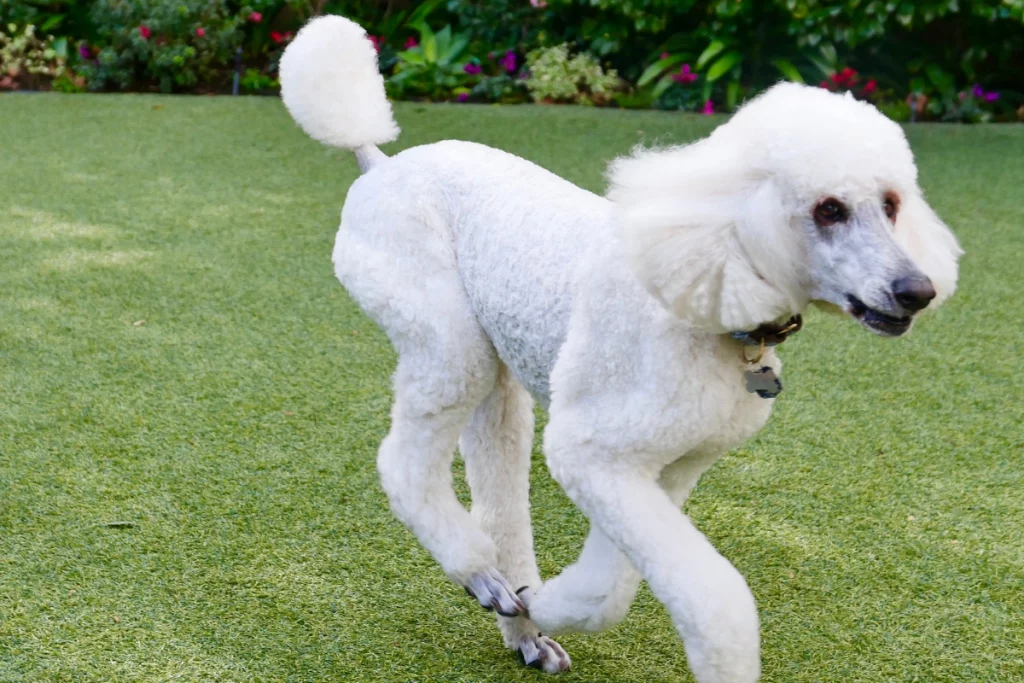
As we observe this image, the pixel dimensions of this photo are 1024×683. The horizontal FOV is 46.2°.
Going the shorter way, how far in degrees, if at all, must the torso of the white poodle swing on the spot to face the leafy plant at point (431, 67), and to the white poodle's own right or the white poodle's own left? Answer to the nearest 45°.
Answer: approximately 135° to the white poodle's own left

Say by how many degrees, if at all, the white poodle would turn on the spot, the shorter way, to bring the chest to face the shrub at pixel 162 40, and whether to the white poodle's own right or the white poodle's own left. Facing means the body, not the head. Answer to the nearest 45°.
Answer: approximately 180°

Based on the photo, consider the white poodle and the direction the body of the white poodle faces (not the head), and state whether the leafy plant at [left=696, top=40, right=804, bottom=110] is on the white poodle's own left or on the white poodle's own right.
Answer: on the white poodle's own left

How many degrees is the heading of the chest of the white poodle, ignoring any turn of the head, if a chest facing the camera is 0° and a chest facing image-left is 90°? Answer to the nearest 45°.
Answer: approximately 315°

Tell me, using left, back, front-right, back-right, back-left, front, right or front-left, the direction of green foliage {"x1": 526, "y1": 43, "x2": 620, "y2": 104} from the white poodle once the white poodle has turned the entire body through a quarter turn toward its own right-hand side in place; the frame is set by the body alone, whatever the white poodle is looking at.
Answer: back-right

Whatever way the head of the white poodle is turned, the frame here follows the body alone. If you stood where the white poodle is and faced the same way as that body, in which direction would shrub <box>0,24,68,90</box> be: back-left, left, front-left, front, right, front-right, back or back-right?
back
